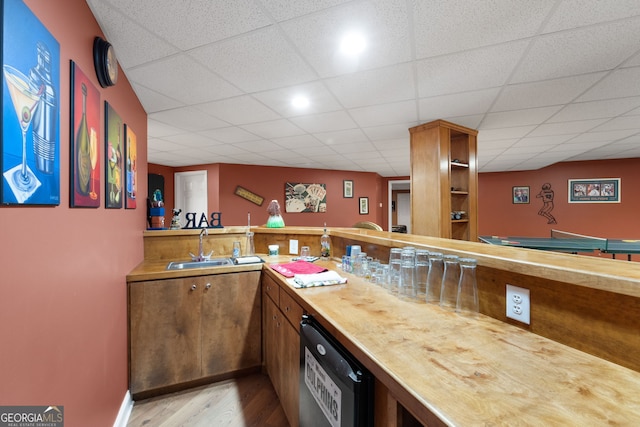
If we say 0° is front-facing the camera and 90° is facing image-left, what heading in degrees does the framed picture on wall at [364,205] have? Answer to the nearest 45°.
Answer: approximately 0°

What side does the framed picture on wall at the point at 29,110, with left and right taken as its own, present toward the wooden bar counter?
front

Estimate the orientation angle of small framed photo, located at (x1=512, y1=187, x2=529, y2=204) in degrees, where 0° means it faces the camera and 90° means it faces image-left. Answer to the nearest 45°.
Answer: approximately 0°

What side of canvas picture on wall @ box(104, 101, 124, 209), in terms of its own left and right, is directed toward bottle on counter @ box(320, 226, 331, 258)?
front

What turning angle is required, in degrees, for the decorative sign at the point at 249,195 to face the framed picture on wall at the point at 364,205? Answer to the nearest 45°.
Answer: approximately 90° to its left

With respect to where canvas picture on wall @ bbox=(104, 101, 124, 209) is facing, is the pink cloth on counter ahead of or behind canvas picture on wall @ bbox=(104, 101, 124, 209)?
ahead

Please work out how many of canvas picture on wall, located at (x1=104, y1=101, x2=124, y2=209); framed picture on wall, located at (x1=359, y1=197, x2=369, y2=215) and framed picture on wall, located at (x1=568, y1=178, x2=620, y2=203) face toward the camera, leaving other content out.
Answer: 2

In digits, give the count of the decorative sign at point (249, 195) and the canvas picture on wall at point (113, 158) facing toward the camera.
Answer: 1

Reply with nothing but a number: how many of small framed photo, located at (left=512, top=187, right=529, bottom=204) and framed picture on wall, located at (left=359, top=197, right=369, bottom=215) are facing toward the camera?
2

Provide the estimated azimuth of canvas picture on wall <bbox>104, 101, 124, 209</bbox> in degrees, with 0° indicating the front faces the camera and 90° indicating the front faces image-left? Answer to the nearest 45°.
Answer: approximately 270°

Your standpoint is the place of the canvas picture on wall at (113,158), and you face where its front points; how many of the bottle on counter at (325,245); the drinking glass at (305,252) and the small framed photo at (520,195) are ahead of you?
3

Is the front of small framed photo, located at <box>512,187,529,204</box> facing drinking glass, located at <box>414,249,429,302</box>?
yes

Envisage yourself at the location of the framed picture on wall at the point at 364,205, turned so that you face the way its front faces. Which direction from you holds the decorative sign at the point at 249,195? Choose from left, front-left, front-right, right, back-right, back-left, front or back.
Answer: front-right

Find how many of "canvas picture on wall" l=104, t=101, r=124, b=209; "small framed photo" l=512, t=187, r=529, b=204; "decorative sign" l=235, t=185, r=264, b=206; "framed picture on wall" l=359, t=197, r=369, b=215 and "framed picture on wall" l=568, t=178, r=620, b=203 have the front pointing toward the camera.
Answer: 4

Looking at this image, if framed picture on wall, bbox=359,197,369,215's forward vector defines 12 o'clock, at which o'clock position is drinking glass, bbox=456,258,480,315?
The drinking glass is roughly at 12 o'clock from the framed picture on wall.

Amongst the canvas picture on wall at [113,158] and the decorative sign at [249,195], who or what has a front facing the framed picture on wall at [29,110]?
the decorative sign

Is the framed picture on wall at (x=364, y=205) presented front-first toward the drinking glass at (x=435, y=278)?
yes
